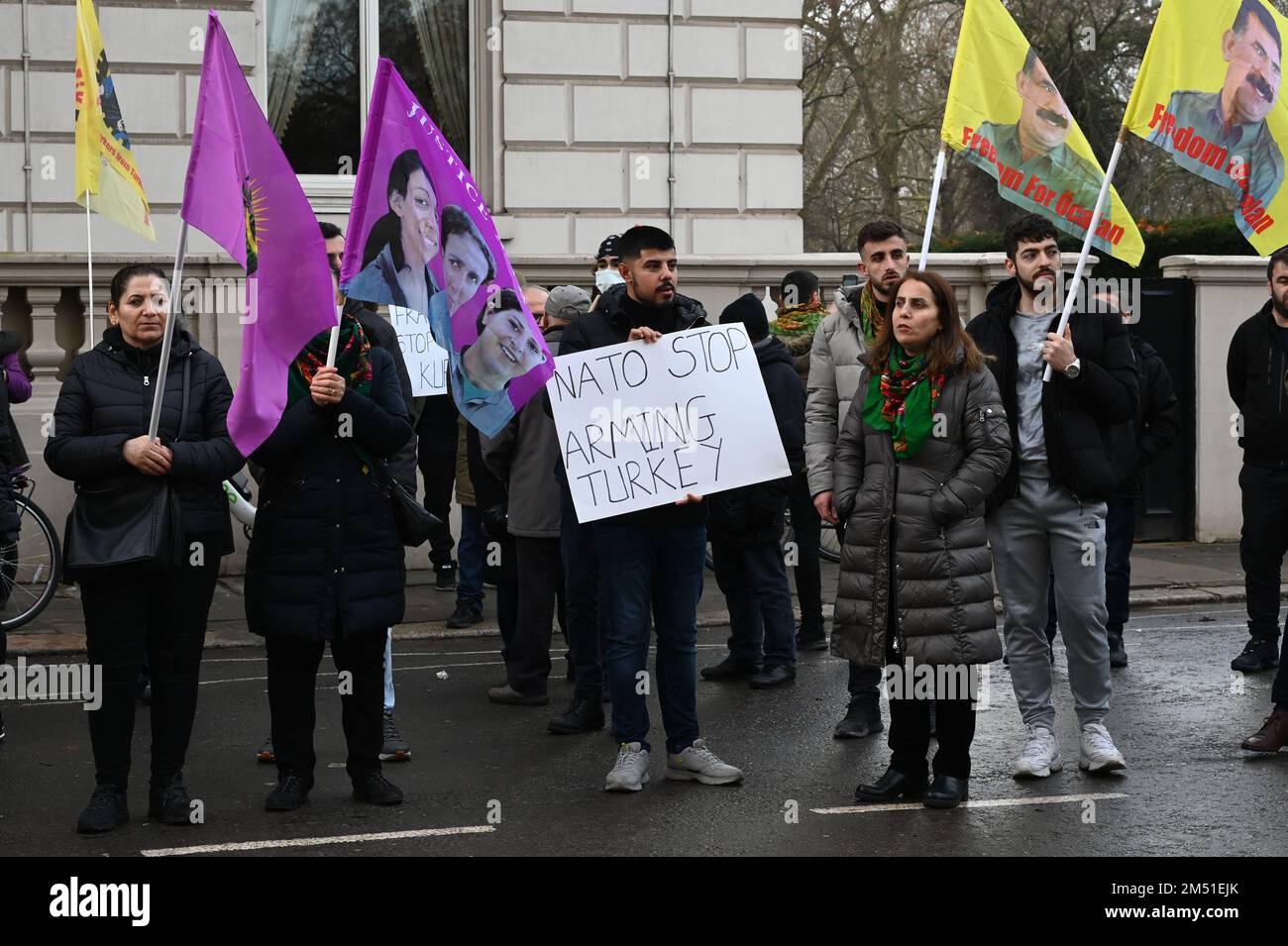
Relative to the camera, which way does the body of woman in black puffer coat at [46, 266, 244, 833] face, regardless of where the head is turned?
toward the camera

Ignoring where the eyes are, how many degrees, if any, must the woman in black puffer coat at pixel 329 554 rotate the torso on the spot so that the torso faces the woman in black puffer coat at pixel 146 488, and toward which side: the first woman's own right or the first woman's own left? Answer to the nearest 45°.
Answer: approximately 90° to the first woman's own right

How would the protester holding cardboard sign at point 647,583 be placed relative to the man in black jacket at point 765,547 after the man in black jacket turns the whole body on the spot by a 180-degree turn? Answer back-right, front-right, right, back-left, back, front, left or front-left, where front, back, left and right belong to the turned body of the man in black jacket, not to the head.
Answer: right

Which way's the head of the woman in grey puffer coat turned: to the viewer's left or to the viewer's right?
to the viewer's left

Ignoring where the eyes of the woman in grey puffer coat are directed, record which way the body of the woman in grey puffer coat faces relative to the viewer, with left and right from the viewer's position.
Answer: facing the viewer and to the left of the viewer

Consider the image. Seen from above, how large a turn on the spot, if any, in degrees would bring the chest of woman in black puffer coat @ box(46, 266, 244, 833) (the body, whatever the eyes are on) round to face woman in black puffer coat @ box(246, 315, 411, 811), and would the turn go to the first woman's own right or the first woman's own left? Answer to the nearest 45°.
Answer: approximately 90° to the first woman's own left

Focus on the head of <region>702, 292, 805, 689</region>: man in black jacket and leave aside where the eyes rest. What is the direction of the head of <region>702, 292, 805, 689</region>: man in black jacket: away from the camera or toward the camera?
away from the camera

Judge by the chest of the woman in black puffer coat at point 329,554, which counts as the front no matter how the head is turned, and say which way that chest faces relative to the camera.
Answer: toward the camera
